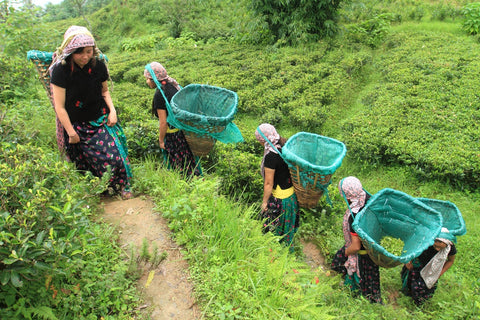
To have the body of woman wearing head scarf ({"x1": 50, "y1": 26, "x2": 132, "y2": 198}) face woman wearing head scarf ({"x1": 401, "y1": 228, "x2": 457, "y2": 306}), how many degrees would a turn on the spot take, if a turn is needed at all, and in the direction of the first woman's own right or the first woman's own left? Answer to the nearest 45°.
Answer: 0° — they already face them

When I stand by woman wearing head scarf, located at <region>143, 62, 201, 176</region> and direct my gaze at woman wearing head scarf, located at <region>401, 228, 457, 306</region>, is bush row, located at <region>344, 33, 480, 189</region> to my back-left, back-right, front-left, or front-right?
front-left

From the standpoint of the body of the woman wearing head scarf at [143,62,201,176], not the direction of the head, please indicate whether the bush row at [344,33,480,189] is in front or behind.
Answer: behind

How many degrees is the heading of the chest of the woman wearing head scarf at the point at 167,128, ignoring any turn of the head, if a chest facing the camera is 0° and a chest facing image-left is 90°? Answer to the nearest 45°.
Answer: approximately 90°

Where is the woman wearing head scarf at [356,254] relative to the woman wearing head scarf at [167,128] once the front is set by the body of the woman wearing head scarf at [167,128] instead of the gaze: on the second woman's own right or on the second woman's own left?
on the second woman's own left

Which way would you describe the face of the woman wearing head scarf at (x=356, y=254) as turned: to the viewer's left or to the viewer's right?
to the viewer's left

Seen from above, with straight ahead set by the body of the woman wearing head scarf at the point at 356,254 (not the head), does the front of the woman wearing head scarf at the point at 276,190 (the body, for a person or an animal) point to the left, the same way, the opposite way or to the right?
the same way

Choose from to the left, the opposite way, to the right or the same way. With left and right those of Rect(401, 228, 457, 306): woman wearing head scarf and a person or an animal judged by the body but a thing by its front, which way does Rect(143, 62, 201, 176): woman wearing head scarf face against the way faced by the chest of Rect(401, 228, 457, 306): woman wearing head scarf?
to the right

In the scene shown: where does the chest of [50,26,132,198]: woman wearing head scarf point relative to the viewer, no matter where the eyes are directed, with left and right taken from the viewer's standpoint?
facing the viewer and to the right of the viewer

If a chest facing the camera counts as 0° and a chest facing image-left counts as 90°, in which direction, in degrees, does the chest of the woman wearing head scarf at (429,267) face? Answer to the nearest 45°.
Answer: approximately 45°

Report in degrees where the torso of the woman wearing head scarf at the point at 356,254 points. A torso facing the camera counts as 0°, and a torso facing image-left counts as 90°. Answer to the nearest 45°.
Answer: approximately 90°

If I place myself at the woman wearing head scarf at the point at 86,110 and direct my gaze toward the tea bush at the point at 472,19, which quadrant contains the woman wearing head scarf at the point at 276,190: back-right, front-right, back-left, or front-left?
front-right

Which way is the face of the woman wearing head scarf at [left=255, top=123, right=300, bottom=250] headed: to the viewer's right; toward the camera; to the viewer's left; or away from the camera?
to the viewer's left
